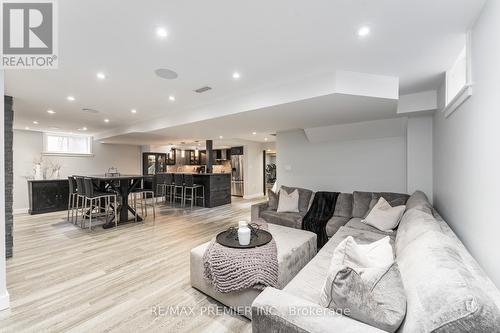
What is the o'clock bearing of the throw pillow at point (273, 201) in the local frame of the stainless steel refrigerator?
The throw pillow is roughly at 10 o'clock from the stainless steel refrigerator.

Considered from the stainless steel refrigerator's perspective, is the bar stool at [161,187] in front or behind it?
in front

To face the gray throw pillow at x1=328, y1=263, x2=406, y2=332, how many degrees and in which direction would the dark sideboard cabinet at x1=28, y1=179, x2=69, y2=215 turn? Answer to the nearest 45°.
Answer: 0° — it already faces it

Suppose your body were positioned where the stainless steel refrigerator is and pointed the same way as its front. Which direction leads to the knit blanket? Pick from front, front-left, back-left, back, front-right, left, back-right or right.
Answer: front-left

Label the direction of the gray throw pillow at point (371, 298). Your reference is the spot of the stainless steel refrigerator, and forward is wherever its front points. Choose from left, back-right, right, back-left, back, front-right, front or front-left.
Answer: front-left

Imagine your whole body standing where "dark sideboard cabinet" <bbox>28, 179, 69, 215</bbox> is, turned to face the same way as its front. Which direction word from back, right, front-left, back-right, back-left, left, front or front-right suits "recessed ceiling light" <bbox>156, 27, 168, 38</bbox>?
front

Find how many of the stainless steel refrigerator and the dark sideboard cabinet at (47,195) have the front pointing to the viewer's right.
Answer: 0

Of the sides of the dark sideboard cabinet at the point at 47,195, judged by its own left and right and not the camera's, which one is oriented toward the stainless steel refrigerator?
left

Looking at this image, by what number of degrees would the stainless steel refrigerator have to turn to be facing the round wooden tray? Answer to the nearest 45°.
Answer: approximately 45° to its left

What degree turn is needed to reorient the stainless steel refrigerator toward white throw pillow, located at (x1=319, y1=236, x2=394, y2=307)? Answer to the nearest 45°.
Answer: approximately 45° to its left

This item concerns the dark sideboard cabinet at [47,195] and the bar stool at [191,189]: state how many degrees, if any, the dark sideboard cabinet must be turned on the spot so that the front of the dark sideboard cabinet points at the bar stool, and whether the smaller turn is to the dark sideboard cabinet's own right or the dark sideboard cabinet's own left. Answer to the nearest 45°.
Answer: approximately 45° to the dark sideboard cabinet's own left

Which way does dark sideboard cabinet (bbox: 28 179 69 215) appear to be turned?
toward the camera

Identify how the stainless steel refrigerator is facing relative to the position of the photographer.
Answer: facing the viewer and to the left of the viewer

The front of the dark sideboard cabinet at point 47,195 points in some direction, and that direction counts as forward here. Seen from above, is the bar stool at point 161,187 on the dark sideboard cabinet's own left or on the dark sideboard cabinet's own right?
on the dark sideboard cabinet's own left

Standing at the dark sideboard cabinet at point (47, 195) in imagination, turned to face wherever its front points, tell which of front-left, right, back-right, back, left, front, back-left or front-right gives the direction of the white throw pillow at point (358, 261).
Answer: front

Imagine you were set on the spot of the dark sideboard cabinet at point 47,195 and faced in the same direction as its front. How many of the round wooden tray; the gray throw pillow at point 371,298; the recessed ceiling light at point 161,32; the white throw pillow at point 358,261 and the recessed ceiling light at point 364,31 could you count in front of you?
5
